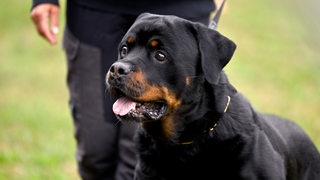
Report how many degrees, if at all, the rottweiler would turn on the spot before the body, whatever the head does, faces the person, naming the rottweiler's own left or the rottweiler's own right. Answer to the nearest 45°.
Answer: approximately 90° to the rottweiler's own right

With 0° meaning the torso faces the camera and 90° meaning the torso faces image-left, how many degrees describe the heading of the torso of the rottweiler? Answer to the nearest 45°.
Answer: approximately 45°
